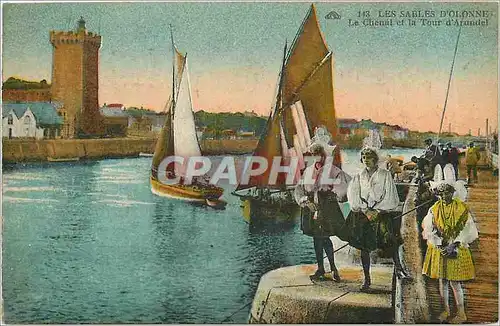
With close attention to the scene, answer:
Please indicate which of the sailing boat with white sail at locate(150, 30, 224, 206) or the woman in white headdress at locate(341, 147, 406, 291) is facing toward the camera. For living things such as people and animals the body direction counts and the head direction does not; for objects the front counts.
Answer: the woman in white headdress

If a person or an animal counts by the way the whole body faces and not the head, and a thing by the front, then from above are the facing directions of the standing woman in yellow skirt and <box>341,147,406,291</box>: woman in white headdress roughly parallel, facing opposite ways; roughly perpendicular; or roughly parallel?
roughly parallel

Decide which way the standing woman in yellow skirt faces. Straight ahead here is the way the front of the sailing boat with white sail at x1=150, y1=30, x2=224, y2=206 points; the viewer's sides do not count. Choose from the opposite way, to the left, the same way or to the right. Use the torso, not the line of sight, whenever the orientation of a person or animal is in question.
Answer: to the left

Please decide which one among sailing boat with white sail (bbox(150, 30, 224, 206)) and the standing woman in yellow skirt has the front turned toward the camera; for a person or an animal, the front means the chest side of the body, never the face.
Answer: the standing woman in yellow skirt

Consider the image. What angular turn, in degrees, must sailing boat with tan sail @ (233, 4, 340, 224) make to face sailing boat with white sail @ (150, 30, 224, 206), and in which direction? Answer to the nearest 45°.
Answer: approximately 45° to its right

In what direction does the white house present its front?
toward the camera

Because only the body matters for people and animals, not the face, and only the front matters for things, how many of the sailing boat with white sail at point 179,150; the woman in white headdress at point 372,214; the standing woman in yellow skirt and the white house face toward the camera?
3

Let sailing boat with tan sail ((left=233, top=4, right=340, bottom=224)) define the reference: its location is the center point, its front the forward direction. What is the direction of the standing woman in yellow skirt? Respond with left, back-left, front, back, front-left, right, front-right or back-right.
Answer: back-left
